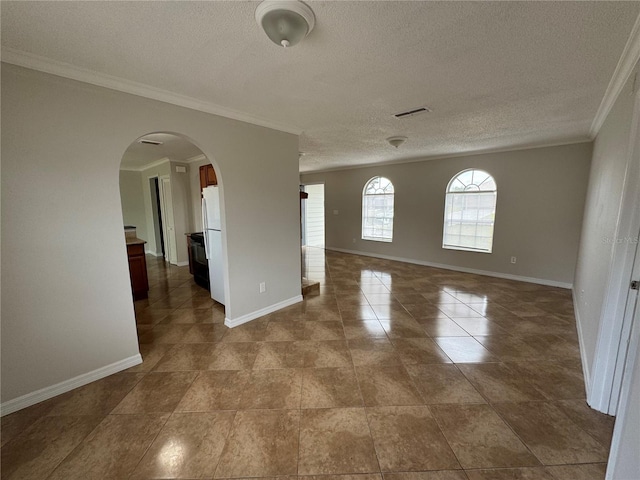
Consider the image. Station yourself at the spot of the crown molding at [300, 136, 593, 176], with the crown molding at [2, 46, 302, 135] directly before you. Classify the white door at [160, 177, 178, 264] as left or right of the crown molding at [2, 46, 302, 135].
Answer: right

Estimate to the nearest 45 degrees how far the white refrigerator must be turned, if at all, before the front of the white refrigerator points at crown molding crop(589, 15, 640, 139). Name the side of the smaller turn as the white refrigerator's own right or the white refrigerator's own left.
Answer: approximately 90° to the white refrigerator's own left

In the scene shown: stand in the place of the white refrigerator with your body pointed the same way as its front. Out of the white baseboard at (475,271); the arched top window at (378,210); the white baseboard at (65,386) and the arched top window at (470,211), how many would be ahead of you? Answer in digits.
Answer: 1

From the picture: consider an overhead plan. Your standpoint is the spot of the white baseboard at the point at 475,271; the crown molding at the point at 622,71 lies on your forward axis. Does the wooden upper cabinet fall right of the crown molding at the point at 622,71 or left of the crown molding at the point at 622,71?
right

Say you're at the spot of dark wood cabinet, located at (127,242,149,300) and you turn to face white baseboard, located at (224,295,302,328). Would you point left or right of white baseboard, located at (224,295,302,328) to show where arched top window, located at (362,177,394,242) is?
left

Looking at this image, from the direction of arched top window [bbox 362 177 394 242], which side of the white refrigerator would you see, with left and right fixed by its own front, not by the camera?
back

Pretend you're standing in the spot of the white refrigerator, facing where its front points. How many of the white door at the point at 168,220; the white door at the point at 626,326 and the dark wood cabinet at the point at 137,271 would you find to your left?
1

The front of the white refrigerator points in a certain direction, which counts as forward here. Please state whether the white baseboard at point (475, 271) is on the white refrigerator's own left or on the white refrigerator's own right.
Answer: on the white refrigerator's own left

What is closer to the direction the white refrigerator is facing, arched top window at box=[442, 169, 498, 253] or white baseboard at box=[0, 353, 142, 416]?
the white baseboard

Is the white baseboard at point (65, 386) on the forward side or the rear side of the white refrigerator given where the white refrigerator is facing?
on the forward side

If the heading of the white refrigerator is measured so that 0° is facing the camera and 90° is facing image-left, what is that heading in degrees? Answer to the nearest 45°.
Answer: approximately 45°
